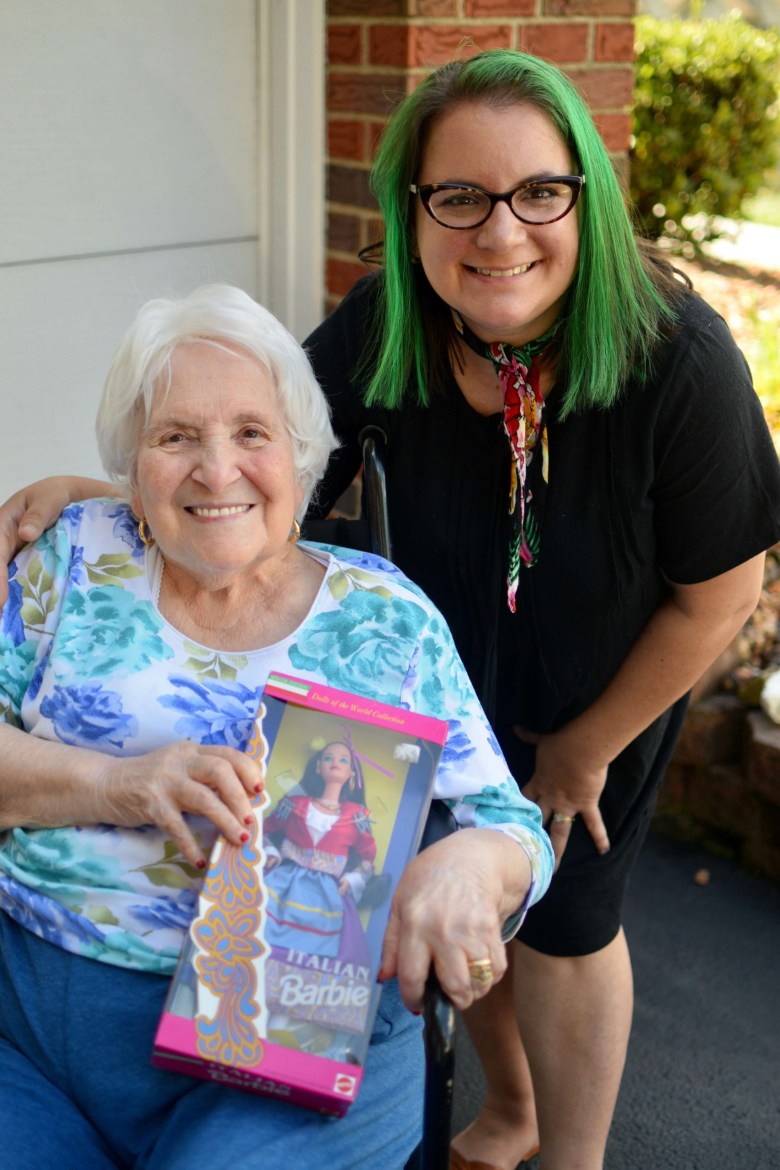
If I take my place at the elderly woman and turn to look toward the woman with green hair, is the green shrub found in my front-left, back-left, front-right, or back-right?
front-left

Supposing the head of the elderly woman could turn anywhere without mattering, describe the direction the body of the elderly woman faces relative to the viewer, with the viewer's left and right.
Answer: facing the viewer

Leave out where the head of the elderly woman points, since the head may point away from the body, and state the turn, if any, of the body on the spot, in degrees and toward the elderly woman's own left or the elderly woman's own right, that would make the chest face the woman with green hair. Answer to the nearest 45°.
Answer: approximately 135° to the elderly woman's own left

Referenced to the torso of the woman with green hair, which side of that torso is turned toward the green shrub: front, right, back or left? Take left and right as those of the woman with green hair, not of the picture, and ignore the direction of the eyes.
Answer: back

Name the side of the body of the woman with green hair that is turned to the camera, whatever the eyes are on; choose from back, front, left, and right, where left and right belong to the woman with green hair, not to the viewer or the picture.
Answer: front

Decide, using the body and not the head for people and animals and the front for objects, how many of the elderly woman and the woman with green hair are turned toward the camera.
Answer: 2

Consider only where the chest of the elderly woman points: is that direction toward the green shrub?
no

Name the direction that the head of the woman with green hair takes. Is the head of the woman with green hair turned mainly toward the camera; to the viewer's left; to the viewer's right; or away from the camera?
toward the camera

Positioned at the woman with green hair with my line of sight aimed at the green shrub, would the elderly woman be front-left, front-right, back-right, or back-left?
back-left

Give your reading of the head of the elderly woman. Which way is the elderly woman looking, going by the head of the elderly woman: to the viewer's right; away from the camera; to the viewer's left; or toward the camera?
toward the camera

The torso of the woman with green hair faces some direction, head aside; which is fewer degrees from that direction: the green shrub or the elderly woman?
the elderly woman

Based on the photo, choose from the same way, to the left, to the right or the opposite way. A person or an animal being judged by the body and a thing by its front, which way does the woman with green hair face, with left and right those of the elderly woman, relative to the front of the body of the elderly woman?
the same way

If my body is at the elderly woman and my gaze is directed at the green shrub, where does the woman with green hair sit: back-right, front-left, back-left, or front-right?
front-right

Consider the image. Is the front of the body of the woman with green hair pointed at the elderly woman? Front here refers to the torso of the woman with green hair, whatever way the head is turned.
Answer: no
